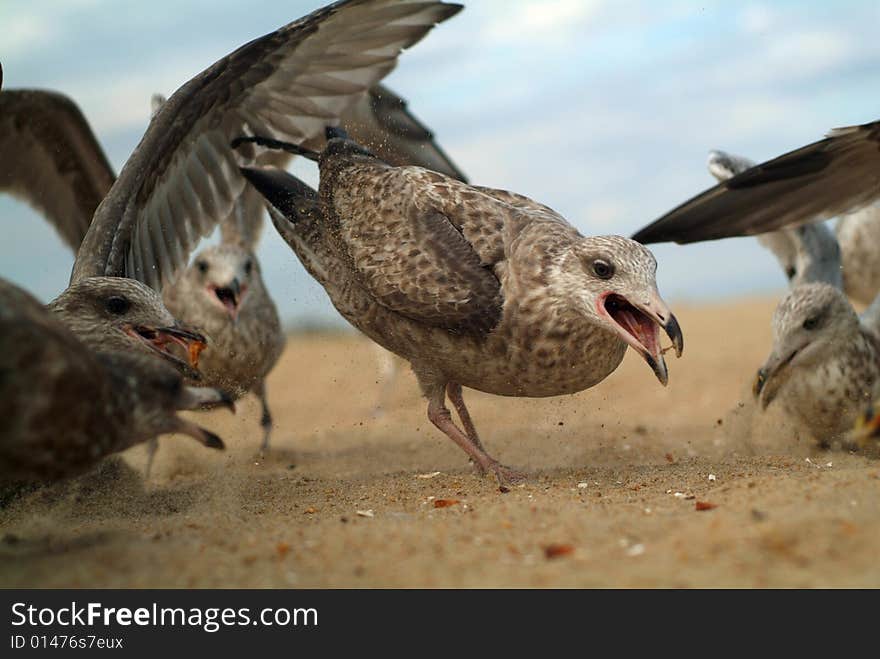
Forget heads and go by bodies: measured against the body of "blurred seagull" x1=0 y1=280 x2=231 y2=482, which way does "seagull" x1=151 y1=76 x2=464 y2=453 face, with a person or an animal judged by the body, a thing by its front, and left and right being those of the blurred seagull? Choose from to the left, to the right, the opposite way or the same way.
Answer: to the right

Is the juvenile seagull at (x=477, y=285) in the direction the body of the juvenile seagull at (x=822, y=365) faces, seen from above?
yes

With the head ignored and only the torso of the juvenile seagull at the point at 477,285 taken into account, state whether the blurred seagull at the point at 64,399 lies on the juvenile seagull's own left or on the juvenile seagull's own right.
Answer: on the juvenile seagull's own right

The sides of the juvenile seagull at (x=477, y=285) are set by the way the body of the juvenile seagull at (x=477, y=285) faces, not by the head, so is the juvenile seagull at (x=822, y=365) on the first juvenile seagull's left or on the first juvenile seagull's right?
on the first juvenile seagull's left

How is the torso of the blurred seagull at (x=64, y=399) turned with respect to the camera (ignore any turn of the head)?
to the viewer's right

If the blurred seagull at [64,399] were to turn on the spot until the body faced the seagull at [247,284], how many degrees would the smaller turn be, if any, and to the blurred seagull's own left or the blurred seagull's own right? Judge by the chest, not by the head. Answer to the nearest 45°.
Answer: approximately 90° to the blurred seagull's own left

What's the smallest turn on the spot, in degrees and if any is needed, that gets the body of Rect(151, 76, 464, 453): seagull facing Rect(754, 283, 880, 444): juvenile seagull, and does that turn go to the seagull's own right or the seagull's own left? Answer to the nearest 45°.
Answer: approximately 45° to the seagull's own left

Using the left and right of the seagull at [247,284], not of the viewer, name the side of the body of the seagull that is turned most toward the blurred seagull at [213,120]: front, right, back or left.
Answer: front

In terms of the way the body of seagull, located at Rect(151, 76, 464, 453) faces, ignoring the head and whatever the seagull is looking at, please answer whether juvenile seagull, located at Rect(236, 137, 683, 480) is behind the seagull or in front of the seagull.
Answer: in front

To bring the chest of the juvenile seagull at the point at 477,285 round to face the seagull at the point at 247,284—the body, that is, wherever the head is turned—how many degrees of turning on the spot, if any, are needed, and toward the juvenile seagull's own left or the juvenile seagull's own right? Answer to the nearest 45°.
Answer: approximately 180°
